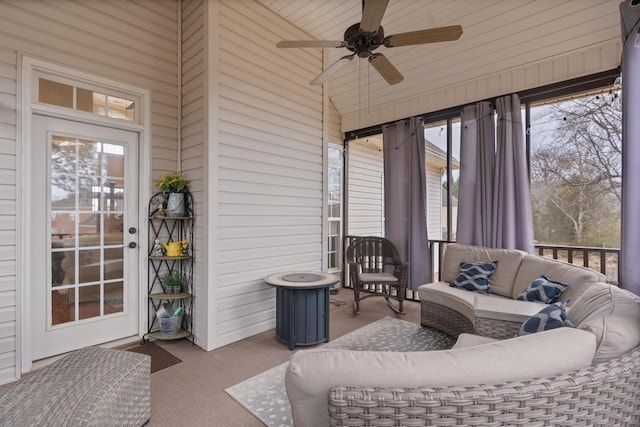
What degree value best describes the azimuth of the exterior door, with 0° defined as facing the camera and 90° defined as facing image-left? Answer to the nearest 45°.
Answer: approximately 315°

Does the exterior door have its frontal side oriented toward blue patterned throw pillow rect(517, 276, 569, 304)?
no

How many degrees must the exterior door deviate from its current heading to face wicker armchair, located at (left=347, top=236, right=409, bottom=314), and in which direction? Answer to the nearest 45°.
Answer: approximately 45° to its left
